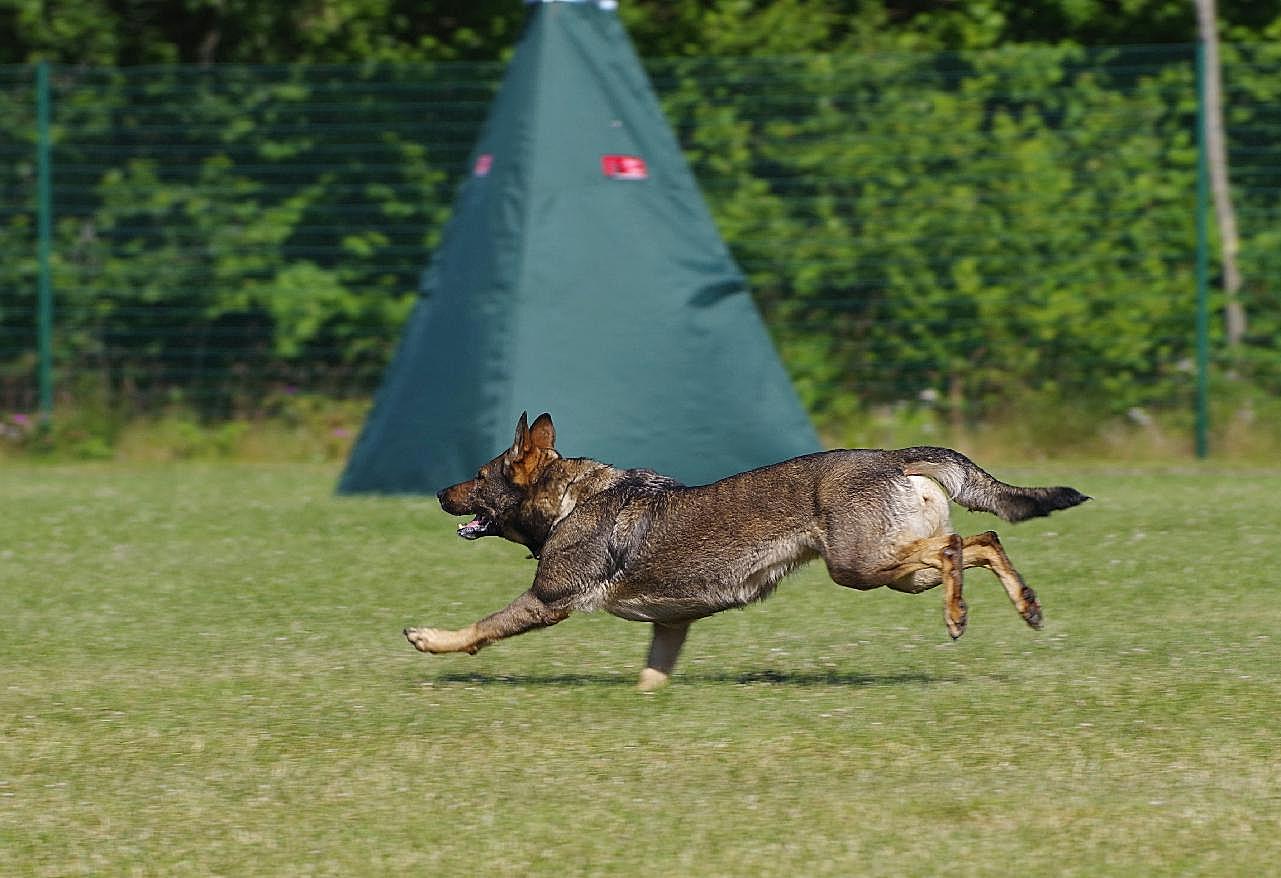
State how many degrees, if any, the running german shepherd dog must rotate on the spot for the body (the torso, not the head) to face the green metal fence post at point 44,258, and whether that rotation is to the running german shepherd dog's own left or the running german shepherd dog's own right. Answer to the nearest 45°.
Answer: approximately 45° to the running german shepherd dog's own right

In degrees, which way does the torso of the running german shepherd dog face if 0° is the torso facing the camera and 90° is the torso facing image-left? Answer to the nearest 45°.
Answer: approximately 90°

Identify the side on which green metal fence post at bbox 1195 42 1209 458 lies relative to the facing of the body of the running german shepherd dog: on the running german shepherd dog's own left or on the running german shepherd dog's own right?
on the running german shepherd dog's own right

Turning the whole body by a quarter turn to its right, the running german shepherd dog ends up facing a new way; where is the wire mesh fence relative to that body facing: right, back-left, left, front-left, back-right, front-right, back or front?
front

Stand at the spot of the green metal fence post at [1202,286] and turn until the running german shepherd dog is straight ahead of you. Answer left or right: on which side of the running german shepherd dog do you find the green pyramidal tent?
right

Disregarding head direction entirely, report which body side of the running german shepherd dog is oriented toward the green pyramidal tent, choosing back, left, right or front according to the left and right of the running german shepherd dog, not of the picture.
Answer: right

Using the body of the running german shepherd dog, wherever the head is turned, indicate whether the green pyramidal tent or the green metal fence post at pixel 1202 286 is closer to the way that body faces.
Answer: the green pyramidal tent
